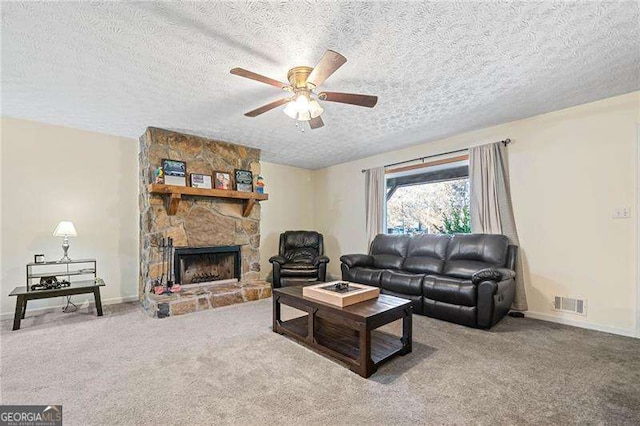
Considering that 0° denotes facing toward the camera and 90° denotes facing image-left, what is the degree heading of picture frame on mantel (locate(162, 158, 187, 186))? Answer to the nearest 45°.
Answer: approximately 0°

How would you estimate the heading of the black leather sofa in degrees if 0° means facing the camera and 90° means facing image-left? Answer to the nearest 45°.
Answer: approximately 45°

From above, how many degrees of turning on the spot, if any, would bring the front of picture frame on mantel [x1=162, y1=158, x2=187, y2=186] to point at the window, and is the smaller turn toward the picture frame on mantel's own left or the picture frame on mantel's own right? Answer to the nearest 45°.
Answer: approximately 90° to the picture frame on mantel's own left

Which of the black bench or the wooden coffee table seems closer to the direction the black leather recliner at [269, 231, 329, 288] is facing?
the wooden coffee table

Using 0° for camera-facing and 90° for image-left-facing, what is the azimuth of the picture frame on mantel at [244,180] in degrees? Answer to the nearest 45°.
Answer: approximately 0°

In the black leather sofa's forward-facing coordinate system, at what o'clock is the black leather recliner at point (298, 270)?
The black leather recliner is roughly at 2 o'clock from the black leather sofa.

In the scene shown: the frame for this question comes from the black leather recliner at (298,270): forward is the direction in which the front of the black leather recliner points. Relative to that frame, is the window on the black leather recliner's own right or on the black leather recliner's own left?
on the black leather recliner's own left

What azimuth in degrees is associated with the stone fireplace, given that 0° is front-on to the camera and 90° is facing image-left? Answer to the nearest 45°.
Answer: approximately 315°

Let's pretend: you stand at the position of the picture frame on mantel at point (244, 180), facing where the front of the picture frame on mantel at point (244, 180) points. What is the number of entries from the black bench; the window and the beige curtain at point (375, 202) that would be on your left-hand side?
2

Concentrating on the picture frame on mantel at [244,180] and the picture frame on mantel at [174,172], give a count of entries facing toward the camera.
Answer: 2
